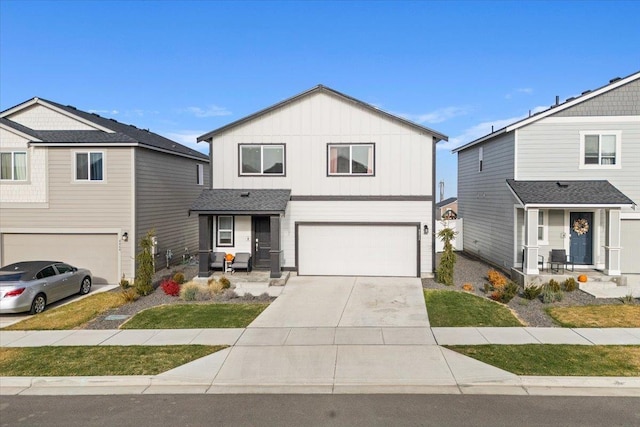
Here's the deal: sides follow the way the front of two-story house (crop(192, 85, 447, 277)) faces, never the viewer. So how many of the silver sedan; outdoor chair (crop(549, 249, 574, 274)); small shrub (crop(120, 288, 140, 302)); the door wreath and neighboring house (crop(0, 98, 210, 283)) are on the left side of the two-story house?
2

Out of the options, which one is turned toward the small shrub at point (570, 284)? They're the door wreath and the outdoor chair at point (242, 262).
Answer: the door wreath

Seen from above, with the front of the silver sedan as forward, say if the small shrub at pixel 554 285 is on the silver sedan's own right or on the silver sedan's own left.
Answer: on the silver sedan's own right

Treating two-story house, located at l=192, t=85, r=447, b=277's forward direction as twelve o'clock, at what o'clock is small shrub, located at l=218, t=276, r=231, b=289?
The small shrub is roughly at 2 o'clock from the two-story house.

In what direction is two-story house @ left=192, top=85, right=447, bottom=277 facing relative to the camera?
toward the camera

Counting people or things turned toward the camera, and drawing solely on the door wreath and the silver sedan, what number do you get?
1

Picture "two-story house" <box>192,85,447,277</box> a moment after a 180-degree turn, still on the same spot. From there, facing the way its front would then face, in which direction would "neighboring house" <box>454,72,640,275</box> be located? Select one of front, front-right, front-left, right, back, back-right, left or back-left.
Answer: right

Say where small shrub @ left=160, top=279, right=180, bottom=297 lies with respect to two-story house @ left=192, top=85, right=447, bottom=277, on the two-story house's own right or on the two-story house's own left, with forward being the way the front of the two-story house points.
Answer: on the two-story house's own right

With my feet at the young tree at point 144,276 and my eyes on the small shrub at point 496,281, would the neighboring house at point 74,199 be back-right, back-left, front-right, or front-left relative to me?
back-left

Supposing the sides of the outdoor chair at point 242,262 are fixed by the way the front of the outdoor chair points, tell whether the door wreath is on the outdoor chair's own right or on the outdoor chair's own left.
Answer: on the outdoor chair's own left

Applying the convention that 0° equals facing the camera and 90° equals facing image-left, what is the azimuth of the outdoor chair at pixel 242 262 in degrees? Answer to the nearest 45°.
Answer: approximately 45°

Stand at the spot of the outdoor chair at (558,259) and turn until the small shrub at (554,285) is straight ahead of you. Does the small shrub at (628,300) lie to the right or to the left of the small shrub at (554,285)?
left

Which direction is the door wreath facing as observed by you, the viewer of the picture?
facing the viewer

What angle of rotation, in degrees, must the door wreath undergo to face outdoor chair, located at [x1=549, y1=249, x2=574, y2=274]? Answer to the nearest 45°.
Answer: approximately 45° to its right
